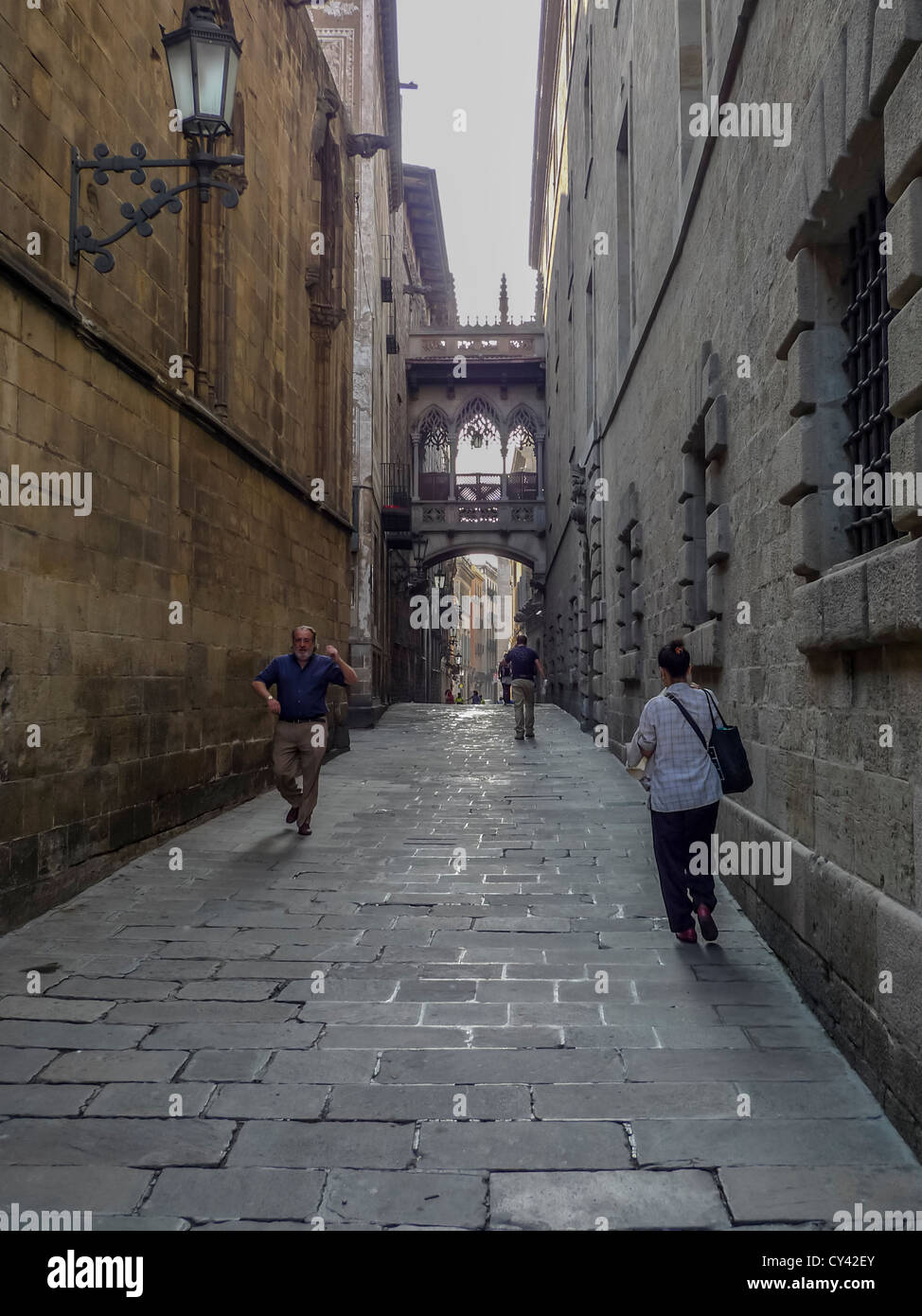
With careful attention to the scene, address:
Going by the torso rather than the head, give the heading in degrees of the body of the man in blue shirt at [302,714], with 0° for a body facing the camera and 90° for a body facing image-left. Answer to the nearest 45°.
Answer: approximately 0°

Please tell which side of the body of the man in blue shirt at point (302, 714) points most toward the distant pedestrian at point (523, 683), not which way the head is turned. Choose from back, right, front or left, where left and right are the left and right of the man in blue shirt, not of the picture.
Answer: back

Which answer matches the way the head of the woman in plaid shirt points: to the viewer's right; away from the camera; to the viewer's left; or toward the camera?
away from the camera

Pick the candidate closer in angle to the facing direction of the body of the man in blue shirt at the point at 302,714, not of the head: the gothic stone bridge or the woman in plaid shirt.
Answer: the woman in plaid shirt

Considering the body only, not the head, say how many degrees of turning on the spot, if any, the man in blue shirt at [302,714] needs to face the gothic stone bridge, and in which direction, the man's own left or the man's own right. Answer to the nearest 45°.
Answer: approximately 180°
